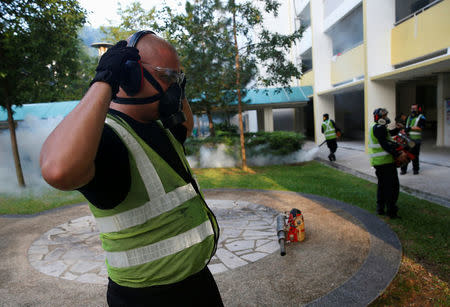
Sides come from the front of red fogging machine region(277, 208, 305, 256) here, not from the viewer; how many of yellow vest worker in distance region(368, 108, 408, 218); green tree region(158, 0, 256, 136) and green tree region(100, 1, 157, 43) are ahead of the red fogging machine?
0

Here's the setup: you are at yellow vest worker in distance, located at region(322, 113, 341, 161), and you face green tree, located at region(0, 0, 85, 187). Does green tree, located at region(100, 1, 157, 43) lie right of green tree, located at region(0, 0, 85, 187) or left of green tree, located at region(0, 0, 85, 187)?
right

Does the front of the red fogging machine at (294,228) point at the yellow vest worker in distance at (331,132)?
no

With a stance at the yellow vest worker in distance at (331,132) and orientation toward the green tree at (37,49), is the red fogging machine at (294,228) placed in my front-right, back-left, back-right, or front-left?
front-left

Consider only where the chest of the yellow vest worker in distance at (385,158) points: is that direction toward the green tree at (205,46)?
no

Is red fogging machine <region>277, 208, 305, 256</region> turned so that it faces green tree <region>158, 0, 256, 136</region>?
no
